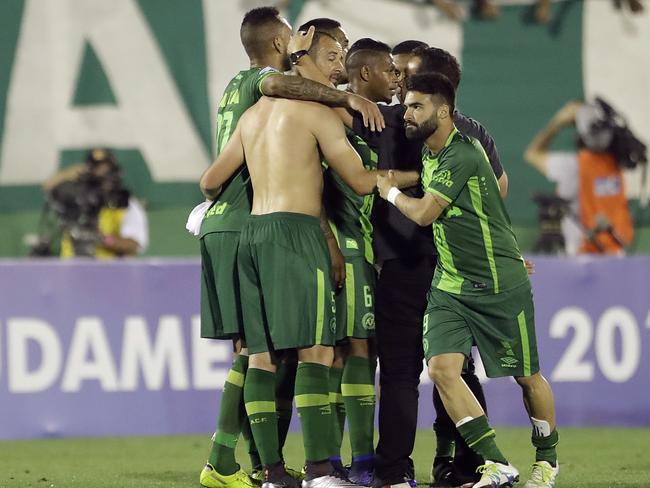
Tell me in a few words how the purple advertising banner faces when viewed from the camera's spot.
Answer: facing the viewer

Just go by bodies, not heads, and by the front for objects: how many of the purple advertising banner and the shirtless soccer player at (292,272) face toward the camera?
1

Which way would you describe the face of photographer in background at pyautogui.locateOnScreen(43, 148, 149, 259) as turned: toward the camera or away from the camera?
toward the camera

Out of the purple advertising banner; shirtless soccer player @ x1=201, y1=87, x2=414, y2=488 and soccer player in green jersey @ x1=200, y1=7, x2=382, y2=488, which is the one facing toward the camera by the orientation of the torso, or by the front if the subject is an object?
the purple advertising banner

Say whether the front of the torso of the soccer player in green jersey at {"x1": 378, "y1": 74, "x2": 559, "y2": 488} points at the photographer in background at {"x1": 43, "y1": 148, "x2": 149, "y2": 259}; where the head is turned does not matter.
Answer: no

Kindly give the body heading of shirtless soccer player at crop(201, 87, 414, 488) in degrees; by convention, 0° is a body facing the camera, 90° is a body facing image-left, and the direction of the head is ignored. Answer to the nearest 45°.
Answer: approximately 225°

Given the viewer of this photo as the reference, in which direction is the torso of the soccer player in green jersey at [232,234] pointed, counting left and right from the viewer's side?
facing away from the viewer and to the right of the viewer

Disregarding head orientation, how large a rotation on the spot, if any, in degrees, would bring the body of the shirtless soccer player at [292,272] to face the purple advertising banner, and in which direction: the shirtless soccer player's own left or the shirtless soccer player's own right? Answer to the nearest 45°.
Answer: approximately 45° to the shirtless soccer player's own left

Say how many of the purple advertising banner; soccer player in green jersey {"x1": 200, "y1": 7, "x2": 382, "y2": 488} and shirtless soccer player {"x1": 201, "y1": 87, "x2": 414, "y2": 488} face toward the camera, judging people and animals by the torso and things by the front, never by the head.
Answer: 1

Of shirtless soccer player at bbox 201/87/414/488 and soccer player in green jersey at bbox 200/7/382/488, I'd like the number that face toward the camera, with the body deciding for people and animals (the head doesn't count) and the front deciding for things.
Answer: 0

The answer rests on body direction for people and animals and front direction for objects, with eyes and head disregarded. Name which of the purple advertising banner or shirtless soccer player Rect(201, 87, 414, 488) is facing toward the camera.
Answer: the purple advertising banner

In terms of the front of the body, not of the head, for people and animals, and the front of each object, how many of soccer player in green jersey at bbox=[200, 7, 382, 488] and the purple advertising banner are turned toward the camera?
1

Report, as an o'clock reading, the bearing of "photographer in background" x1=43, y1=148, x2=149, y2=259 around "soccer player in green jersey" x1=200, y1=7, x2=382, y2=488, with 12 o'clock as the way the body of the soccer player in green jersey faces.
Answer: The photographer in background is roughly at 10 o'clock from the soccer player in green jersey.
